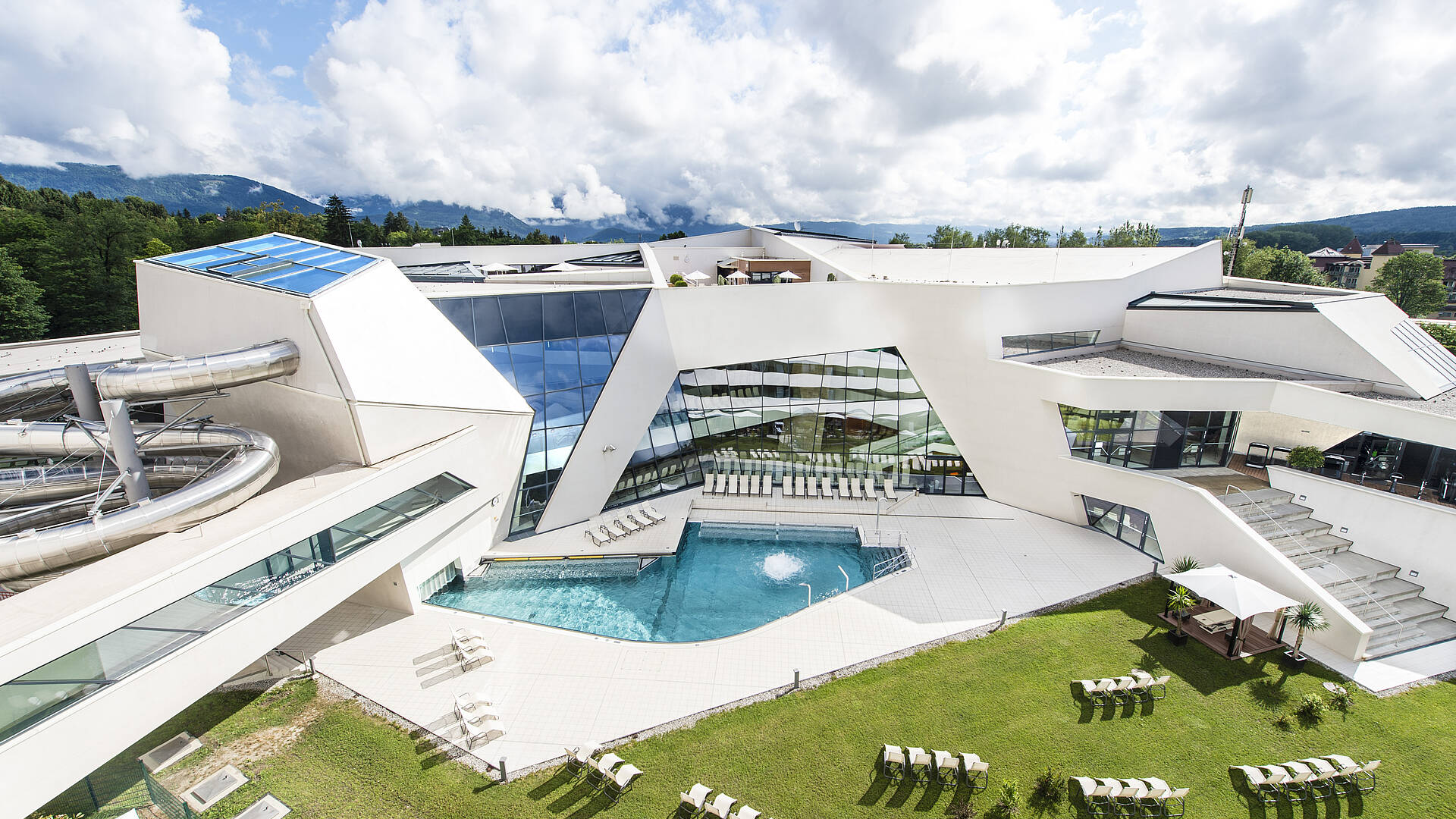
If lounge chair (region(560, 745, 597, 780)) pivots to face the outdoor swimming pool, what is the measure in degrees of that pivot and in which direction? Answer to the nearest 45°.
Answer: approximately 180°

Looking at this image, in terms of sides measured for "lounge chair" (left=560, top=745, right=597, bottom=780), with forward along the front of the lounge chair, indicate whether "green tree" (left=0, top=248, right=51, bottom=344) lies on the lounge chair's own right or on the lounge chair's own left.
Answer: on the lounge chair's own right

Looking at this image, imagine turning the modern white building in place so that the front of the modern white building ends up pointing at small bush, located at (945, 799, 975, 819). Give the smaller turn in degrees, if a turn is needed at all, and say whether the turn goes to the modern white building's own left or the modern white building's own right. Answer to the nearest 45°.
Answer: approximately 45° to the modern white building's own left

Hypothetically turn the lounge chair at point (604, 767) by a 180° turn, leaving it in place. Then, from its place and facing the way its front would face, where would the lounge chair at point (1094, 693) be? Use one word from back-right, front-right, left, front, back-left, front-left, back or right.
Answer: front-right

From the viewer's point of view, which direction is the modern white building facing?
toward the camera

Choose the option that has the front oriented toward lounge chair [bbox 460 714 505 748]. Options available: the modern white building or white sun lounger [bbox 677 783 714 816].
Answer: the modern white building

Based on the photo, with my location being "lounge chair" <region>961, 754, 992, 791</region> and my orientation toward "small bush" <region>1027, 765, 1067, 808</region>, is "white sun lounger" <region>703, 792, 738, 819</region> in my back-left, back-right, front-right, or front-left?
back-right

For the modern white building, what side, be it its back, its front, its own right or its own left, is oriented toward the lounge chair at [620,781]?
front
